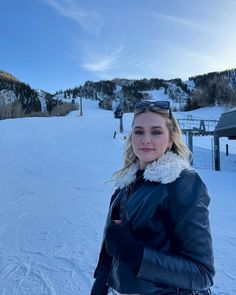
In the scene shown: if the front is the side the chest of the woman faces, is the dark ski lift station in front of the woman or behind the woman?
behind

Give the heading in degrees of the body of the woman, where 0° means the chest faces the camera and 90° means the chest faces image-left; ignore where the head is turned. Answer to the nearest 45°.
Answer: approximately 45°

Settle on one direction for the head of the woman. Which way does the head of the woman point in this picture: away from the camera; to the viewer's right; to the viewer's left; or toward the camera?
toward the camera
